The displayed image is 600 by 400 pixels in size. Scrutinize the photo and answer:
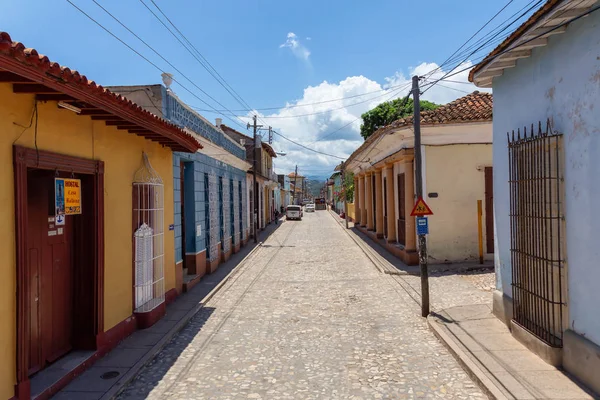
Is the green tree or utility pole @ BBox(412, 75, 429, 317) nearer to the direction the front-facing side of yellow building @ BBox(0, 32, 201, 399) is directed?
the utility pole

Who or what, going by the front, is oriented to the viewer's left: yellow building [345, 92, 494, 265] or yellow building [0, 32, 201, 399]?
yellow building [345, 92, 494, 265]

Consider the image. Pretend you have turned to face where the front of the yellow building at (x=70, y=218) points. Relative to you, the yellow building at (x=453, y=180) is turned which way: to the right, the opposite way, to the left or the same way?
the opposite way

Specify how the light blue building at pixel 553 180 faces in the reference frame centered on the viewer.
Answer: facing the viewer and to the left of the viewer

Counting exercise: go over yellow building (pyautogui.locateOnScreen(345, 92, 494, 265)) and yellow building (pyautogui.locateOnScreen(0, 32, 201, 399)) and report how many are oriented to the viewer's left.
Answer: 1

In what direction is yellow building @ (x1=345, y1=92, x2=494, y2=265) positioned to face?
to the viewer's left

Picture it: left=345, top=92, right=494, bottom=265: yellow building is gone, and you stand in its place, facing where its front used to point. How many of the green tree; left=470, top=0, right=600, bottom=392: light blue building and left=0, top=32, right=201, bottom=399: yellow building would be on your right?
1

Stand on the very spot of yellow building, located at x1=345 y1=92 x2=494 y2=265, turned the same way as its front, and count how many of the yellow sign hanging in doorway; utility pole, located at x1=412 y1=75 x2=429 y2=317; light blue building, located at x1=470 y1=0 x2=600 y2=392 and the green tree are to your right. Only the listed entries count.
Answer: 1

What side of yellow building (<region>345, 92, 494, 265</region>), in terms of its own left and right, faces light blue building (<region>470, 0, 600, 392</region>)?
left

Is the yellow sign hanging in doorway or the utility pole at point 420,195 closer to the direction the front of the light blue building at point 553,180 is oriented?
the yellow sign hanging in doorway

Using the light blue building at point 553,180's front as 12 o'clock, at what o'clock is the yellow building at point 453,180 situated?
The yellow building is roughly at 4 o'clock from the light blue building.

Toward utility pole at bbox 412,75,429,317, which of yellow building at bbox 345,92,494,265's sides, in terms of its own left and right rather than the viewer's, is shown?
left

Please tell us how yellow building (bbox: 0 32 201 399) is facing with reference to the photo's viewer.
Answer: facing the viewer and to the right of the viewer

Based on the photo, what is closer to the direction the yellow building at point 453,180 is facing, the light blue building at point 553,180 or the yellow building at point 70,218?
the yellow building

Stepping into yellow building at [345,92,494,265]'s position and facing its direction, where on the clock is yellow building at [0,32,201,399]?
yellow building at [0,32,201,399] is roughly at 10 o'clock from yellow building at [345,92,494,265].
